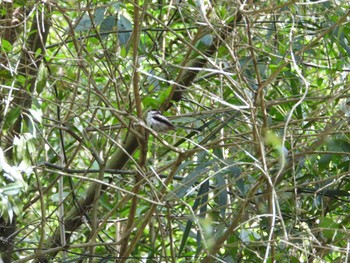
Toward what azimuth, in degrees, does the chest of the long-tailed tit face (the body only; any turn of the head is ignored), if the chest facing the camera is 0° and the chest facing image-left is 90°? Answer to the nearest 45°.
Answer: approximately 90°
